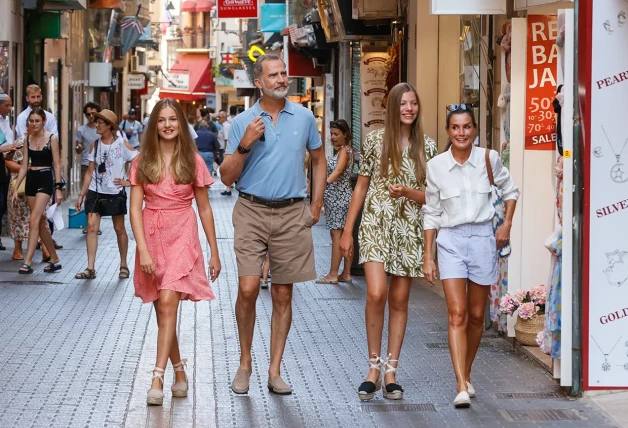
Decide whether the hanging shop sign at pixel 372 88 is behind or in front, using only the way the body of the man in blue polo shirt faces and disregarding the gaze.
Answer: behind

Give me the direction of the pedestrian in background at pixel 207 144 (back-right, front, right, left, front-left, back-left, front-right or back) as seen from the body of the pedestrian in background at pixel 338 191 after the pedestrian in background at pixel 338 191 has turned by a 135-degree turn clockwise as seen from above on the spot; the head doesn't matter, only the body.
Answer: front-left

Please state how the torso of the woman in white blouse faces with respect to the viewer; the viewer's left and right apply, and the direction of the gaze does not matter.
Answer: facing the viewer

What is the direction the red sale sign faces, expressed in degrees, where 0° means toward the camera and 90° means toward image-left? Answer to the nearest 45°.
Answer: approximately 0°

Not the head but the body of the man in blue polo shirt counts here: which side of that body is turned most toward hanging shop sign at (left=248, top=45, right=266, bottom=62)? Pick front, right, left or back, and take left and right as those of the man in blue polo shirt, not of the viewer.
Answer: back

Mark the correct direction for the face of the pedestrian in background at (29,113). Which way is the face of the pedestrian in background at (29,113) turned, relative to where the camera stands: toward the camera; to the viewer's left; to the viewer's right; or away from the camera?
toward the camera

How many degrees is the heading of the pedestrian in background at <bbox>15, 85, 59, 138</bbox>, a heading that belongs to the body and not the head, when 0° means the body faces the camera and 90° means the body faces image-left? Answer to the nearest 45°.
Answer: approximately 0°

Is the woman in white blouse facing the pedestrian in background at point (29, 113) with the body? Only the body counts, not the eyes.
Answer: no

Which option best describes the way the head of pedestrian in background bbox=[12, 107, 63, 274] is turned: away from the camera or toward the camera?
toward the camera

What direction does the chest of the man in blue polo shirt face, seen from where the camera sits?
toward the camera

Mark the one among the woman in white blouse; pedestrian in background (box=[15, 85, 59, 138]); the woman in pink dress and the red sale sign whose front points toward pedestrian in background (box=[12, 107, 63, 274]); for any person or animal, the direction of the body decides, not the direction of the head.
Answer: pedestrian in background (box=[15, 85, 59, 138])

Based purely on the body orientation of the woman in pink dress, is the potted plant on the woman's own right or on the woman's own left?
on the woman's own left

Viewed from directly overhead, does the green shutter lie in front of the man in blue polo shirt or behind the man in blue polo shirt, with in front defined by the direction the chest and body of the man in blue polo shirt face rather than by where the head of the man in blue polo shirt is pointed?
behind
